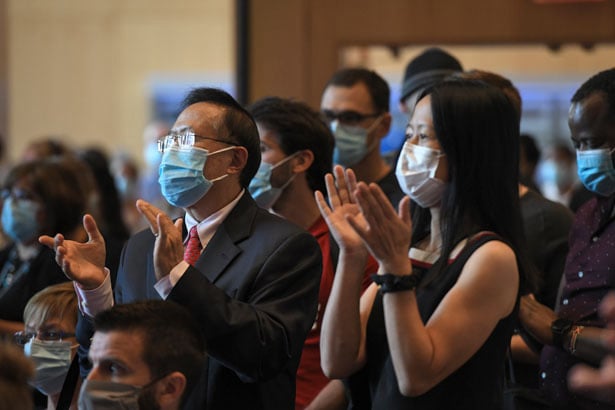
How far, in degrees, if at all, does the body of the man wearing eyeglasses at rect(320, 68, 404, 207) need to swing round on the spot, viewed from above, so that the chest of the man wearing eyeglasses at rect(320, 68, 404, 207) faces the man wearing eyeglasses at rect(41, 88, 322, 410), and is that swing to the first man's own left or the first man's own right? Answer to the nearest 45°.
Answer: approximately 45° to the first man's own left

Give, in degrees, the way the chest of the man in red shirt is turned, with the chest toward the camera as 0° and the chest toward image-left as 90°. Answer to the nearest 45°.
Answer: approximately 90°

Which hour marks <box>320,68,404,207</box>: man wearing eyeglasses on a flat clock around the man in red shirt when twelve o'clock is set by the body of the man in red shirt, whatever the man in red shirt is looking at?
The man wearing eyeglasses is roughly at 4 o'clock from the man in red shirt.

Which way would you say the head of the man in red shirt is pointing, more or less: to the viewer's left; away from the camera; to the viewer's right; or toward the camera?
to the viewer's left

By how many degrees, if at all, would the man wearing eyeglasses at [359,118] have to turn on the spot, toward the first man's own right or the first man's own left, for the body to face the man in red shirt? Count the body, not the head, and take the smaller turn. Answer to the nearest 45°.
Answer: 0° — they already face them

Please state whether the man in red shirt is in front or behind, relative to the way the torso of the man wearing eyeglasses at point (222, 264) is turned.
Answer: behind

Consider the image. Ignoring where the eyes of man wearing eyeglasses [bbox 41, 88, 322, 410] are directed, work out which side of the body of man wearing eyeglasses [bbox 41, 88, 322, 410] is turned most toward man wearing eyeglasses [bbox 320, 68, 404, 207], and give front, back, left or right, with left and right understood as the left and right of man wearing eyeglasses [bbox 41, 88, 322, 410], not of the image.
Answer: back
